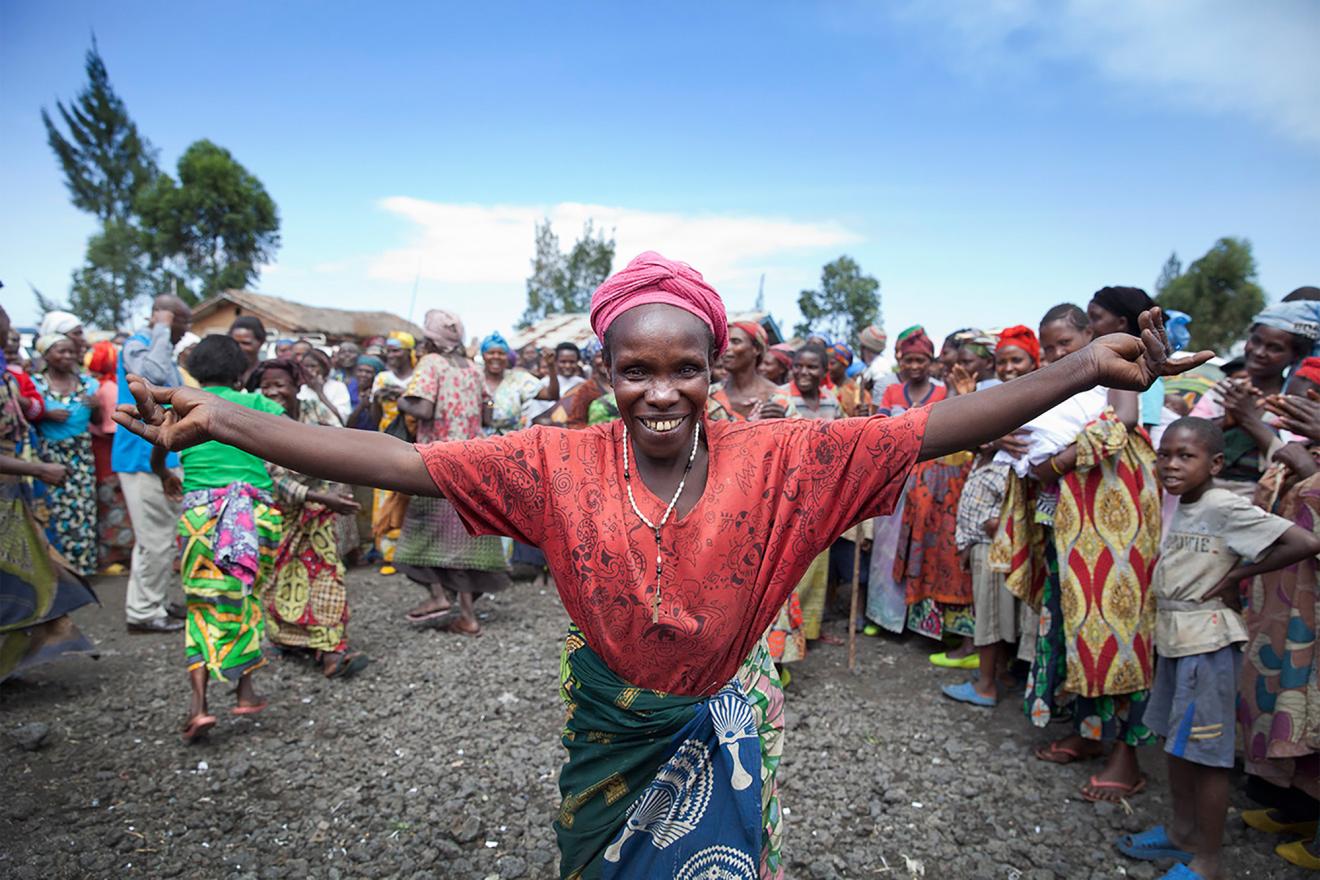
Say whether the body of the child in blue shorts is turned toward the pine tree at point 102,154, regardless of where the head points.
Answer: no

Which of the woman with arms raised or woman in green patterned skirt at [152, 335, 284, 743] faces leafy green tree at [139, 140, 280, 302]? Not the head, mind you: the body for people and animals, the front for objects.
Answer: the woman in green patterned skirt

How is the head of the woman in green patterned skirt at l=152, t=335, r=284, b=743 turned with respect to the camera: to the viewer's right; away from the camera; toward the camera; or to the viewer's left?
away from the camera

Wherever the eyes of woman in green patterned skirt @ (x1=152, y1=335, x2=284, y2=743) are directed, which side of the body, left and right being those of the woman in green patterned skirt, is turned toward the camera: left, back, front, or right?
back

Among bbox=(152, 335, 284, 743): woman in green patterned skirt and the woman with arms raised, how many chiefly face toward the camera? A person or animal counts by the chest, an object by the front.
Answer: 1

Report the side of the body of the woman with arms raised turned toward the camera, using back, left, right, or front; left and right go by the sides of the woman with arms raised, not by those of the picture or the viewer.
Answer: front

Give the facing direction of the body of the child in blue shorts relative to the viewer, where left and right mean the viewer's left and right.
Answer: facing the viewer and to the left of the viewer

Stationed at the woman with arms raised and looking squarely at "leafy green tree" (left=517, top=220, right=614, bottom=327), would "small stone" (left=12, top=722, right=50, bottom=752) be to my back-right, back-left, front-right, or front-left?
front-left

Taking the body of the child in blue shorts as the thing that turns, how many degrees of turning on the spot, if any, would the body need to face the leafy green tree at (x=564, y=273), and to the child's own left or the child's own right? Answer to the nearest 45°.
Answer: approximately 90° to the child's own right

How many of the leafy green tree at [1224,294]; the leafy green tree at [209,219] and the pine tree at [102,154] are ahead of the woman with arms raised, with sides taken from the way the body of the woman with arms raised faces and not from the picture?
0

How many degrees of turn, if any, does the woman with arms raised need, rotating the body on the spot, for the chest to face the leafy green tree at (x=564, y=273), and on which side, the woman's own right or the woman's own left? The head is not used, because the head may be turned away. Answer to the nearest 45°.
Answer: approximately 180°

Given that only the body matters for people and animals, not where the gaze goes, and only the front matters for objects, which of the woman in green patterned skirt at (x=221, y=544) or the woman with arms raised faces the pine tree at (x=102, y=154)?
the woman in green patterned skirt

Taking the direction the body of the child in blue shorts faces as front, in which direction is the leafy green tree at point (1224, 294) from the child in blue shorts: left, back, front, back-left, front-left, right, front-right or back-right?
back-right

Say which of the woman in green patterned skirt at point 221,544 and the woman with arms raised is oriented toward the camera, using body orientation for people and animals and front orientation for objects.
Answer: the woman with arms raised

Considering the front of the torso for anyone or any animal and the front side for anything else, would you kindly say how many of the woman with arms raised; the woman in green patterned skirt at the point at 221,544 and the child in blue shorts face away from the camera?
1
